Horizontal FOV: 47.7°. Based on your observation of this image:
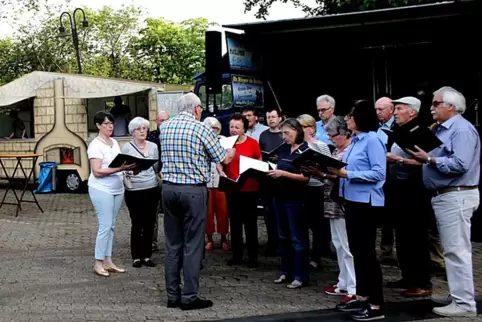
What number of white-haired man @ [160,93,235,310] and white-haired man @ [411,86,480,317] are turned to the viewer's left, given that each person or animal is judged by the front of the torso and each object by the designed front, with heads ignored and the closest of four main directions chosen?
1

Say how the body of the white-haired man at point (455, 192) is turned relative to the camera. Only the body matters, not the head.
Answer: to the viewer's left

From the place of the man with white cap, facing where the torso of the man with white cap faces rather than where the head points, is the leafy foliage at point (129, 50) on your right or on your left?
on your right

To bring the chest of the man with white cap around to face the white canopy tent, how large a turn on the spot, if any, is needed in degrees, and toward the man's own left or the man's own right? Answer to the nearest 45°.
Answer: approximately 45° to the man's own right

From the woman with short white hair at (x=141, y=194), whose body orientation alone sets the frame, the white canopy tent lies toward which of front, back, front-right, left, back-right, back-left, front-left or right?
back

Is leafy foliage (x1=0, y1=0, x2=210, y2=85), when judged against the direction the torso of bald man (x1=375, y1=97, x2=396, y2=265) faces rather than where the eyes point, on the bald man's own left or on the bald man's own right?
on the bald man's own right

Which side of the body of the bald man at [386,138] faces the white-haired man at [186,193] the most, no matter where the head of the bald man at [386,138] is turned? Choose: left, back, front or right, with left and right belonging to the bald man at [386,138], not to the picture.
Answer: front

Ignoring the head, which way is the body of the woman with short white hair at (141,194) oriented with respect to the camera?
toward the camera

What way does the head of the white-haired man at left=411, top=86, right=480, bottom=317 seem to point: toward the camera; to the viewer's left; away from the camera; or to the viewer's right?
to the viewer's left

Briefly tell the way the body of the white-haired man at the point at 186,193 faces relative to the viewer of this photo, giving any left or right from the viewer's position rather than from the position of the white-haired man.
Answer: facing away from the viewer and to the right of the viewer

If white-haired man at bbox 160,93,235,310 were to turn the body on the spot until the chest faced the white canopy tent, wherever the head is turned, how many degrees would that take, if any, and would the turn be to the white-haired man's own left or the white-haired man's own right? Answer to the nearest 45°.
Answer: approximately 45° to the white-haired man's own left

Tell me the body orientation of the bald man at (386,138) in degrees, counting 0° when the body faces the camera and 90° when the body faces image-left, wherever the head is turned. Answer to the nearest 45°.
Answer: approximately 45°
